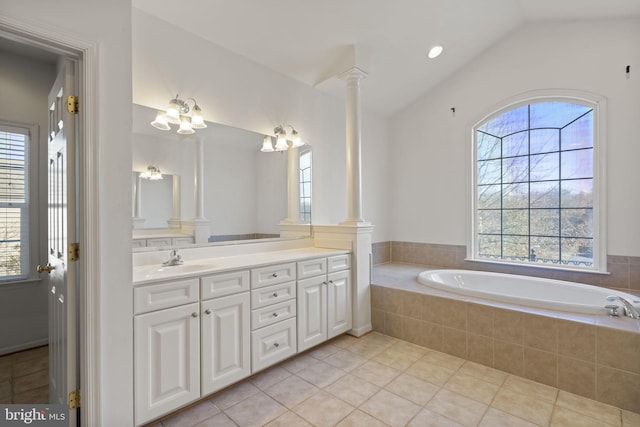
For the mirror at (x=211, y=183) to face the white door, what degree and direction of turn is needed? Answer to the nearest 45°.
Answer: approximately 90° to its right

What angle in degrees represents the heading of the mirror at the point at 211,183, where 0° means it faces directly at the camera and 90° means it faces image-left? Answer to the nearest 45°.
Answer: approximately 315°

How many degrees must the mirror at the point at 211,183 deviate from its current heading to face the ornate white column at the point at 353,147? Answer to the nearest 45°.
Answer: approximately 45° to its left

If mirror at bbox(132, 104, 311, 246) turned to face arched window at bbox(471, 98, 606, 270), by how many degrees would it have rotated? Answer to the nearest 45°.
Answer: approximately 45° to its left

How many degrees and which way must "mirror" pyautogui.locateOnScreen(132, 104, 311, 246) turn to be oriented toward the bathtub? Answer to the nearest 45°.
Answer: approximately 45° to its left
